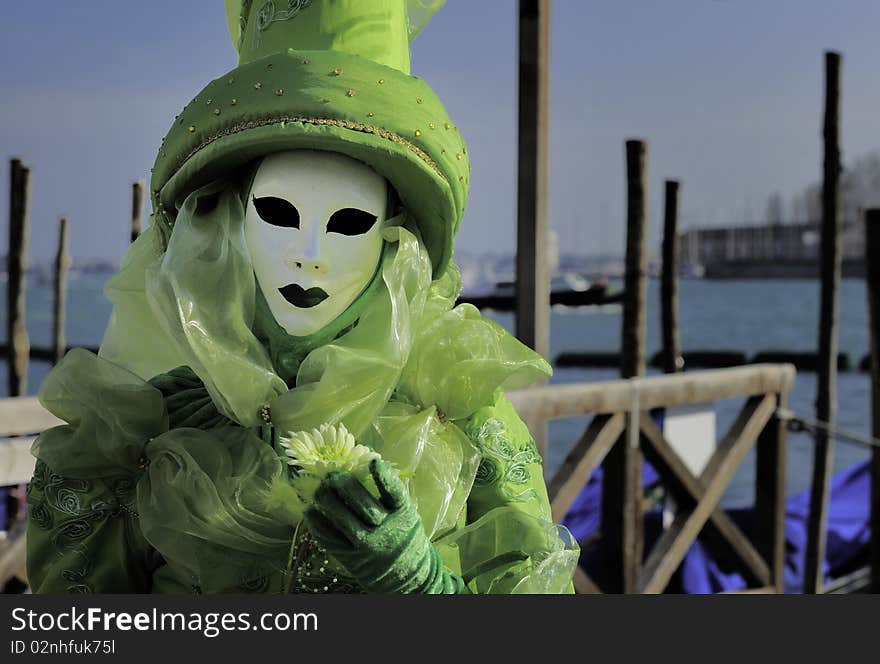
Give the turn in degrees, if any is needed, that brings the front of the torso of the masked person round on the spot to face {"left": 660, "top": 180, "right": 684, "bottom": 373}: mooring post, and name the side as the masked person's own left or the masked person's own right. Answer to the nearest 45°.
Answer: approximately 180°

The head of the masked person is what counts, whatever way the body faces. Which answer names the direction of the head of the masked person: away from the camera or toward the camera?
toward the camera

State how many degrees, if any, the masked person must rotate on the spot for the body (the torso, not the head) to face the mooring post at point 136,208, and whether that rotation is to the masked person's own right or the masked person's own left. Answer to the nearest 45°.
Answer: approximately 180°

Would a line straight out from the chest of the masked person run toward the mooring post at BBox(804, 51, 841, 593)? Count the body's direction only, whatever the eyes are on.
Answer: no

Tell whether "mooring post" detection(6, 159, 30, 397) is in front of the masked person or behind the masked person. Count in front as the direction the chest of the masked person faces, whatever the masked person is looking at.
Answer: behind

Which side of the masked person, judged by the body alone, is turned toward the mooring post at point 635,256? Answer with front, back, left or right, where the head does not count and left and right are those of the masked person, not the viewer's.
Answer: back

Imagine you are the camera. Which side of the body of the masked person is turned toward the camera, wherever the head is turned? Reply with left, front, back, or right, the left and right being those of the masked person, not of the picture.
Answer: front

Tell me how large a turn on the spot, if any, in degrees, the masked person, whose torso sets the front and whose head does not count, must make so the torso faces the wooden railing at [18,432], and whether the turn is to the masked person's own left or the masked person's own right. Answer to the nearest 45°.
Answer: approximately 135° to the masked person's own right

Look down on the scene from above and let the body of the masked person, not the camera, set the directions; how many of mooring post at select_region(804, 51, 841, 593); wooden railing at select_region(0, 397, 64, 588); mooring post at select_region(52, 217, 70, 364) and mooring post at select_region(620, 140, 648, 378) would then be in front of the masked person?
0

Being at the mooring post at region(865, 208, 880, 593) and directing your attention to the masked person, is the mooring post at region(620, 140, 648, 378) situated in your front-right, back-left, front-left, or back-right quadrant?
back-right

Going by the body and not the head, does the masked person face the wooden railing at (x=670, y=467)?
no

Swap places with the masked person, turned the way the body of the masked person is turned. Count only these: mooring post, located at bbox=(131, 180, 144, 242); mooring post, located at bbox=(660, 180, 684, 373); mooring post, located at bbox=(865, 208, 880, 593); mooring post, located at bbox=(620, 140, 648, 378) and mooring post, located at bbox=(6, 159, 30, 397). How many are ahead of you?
0

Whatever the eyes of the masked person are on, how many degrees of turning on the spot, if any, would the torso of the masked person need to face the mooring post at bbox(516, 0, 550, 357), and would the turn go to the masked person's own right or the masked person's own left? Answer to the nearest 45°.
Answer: approximately 180°
